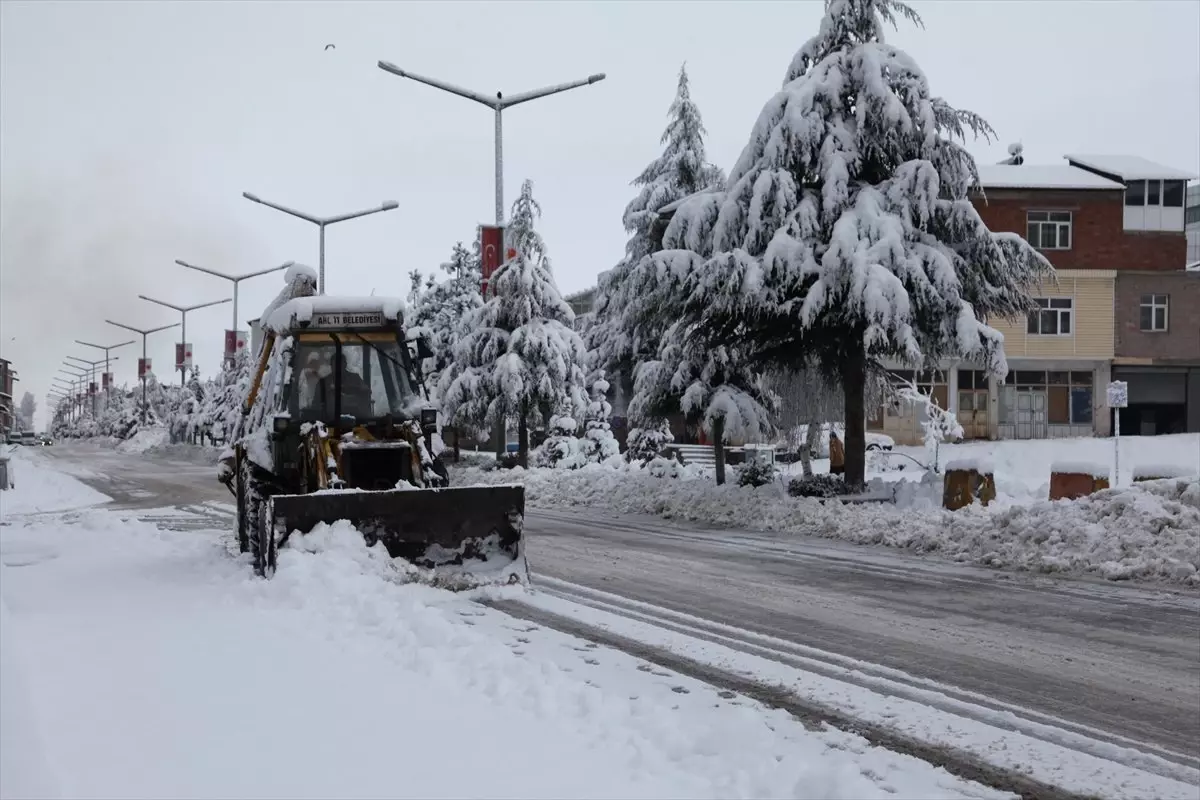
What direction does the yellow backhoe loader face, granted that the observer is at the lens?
facing the viewer and to the right of the viewer

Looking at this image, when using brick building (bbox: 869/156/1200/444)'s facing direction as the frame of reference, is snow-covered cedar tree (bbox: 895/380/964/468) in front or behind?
in front

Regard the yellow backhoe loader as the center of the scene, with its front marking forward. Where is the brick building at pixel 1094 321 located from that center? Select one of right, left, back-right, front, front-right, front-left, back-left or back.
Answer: left

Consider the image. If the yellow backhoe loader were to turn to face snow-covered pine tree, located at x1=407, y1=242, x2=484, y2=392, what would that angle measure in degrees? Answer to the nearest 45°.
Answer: approximately 135° to its left

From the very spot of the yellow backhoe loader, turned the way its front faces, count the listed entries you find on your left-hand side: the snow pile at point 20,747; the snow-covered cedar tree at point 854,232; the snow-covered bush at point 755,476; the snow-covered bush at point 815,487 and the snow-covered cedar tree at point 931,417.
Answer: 4

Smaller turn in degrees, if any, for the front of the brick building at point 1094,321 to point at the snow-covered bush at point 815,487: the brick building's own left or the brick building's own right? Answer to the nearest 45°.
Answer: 0° — it already faces it

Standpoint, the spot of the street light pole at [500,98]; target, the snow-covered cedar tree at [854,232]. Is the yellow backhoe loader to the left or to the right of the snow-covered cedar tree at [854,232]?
right

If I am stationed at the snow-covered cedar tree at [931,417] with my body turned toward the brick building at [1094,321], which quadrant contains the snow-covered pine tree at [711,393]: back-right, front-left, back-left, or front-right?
back-left

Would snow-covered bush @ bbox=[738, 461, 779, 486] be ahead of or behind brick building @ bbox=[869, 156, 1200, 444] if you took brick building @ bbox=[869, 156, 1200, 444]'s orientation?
ahead

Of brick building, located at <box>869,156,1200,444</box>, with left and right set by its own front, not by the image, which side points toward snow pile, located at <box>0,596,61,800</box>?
front

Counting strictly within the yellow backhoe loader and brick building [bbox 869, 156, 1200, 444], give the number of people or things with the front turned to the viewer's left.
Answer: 0

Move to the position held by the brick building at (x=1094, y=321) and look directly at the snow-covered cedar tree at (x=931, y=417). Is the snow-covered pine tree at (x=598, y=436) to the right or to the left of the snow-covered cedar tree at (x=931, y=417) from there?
right

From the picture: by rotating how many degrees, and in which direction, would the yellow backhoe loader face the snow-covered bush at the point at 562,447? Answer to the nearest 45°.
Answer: approximately 135° to its left
